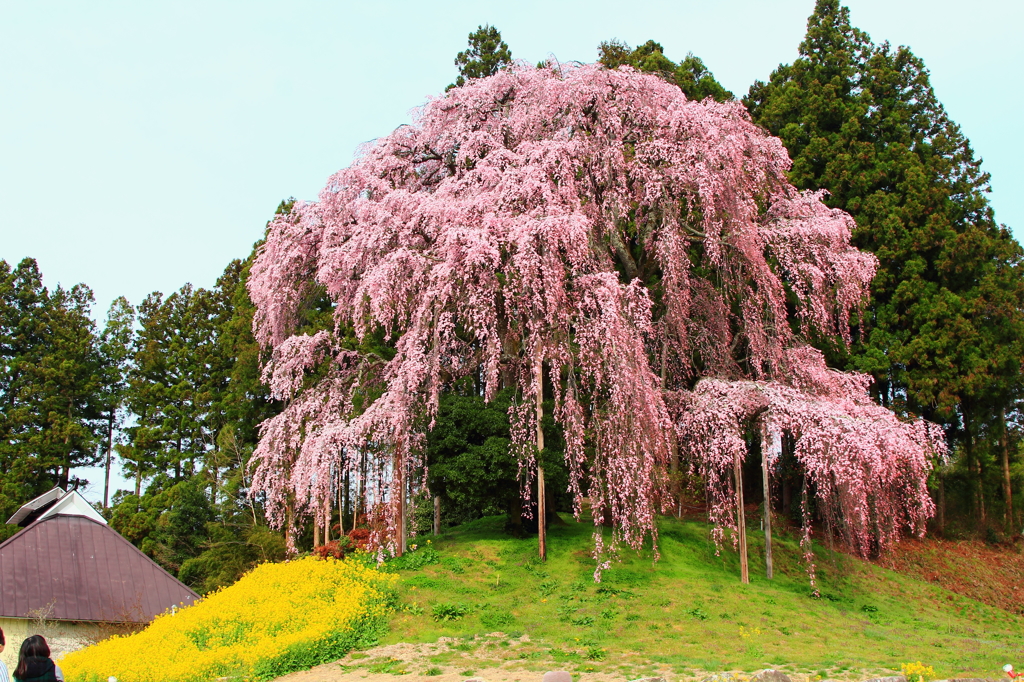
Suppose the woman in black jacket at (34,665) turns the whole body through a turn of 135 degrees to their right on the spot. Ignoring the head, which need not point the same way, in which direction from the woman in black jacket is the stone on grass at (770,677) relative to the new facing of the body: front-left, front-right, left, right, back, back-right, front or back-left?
front-left

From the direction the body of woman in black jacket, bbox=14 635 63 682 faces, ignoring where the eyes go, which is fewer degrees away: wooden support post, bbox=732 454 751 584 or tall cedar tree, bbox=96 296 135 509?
the tall cedar tree

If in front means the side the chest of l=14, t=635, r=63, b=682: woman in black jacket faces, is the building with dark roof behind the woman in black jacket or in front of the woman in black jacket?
in front

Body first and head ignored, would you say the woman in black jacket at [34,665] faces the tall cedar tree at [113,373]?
yes

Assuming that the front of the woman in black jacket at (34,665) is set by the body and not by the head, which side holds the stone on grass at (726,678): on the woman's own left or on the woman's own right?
on the woman's own right

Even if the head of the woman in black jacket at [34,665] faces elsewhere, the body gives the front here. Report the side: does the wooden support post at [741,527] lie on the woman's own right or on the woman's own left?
on the woman's own right

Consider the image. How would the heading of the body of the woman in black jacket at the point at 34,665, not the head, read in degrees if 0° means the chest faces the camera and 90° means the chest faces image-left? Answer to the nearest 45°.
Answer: approximately 180°
